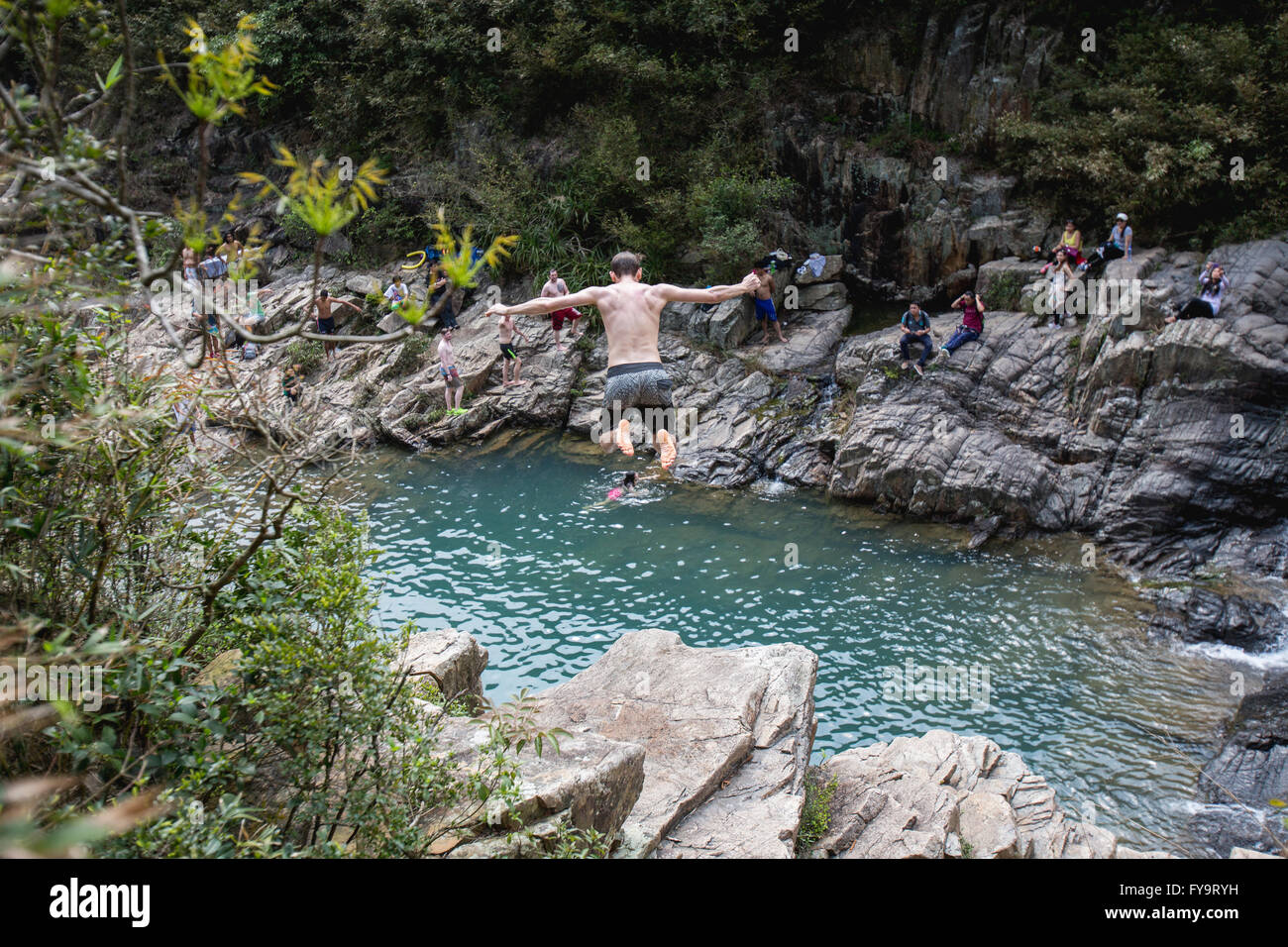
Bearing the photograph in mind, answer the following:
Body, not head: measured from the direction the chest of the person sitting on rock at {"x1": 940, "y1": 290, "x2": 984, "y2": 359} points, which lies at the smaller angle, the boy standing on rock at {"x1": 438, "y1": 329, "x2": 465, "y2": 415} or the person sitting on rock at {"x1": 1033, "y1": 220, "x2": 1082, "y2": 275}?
the boy standing on rock

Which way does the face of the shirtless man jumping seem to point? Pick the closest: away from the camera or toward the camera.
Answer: away from the camera

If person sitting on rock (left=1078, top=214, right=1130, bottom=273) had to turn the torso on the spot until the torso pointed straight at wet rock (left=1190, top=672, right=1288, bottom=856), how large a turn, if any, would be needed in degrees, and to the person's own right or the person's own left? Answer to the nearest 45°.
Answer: approximately 45° to the person's own left

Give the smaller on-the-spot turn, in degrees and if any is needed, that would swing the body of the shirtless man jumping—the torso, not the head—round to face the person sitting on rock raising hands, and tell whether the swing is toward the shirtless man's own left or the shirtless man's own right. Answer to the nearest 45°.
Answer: approximately 45° to the shirtless man's own right

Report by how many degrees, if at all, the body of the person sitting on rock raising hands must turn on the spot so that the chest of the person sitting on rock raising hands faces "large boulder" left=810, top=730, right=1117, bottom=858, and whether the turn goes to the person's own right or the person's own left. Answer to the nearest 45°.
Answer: approximately 45° to the person's own left

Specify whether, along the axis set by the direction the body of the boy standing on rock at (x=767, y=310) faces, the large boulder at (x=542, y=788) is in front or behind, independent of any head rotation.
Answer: in front

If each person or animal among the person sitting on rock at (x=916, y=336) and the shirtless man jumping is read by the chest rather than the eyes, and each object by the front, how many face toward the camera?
1

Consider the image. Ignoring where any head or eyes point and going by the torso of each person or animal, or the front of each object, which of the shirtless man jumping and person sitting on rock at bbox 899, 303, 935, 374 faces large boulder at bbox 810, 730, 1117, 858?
the person sitting on rock

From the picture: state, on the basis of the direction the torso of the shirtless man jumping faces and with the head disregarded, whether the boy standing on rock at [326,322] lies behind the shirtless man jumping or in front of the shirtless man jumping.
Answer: in front

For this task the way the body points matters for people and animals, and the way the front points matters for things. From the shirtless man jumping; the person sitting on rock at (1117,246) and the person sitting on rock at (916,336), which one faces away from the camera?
the shirtless man jumping

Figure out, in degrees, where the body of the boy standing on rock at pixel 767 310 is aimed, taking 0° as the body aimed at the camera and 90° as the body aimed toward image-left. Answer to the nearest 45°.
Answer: approximately 45°
